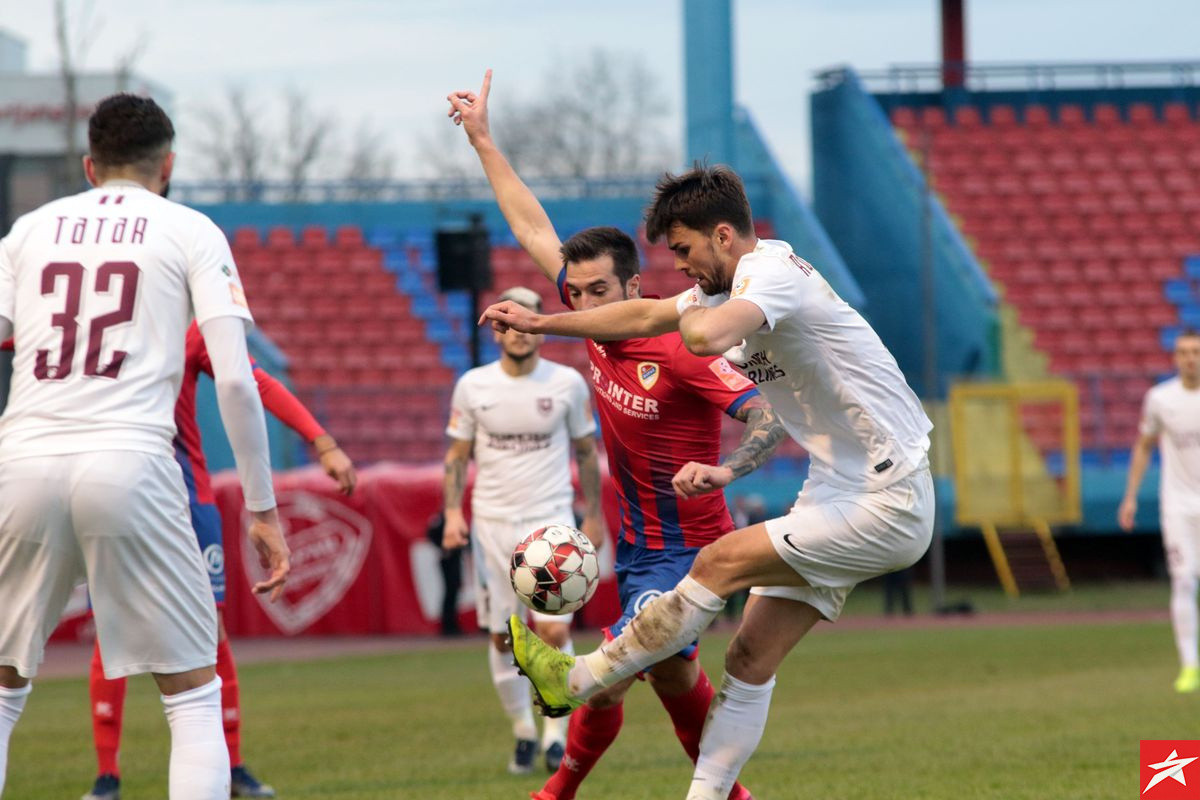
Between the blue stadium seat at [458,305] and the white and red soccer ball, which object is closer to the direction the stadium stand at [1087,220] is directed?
the white and red soccer ball

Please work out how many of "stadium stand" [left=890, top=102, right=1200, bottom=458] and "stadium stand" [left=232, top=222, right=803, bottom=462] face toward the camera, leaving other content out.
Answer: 2

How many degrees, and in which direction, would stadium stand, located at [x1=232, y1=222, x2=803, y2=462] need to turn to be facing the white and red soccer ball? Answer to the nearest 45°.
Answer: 0° — it already faces it

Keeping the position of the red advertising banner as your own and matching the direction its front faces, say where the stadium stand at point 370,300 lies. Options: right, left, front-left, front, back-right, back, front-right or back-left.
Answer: back

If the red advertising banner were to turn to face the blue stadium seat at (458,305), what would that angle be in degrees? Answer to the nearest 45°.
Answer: approximately 180°

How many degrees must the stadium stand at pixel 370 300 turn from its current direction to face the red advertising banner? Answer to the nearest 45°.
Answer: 0° — it already faces it

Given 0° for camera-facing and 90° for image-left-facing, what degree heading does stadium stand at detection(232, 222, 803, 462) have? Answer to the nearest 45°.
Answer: approximately 0°

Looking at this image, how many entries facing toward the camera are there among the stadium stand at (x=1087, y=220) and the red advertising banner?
2

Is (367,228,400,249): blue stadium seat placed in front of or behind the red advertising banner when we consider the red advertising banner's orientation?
behind

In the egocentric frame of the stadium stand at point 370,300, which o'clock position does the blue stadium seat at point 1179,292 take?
The blue stadium seat is roughly at 9 o'clock from the stadium stand.

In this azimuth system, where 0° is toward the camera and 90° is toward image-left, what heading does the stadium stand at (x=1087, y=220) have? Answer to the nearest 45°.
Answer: approximately 0°
